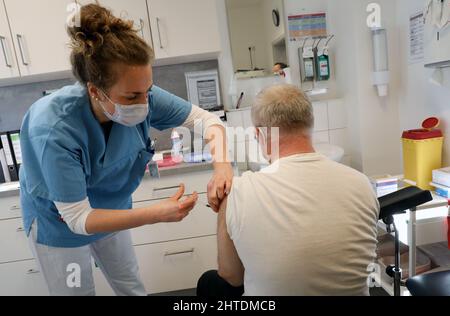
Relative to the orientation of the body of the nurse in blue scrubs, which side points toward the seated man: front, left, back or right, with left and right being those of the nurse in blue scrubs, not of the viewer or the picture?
front

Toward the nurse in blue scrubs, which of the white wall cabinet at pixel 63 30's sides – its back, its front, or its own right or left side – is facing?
front

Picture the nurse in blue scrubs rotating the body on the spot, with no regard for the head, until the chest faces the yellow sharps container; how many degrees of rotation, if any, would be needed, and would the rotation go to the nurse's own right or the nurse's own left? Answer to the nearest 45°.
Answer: approximately 45° to the nurse's own left

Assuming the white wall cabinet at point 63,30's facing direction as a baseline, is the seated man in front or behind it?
in front

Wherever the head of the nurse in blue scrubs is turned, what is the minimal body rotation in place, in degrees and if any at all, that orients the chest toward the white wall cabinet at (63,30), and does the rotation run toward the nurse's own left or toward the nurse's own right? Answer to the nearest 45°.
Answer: approximately 135° to the nurse's own left

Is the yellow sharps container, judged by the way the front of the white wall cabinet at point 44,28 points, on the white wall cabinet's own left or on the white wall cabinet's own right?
on the white wall cabinet's own left

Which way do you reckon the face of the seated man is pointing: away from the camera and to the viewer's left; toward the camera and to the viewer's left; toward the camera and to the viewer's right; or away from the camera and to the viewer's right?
away from the camera and to the viewer's left

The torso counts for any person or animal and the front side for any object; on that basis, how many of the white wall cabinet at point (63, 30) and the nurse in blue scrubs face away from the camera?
0

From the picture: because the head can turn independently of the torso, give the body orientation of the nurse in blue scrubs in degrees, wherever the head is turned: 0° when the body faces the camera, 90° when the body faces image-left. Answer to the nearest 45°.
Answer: approximately 315°

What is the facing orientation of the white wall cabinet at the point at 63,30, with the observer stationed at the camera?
facing the viewer

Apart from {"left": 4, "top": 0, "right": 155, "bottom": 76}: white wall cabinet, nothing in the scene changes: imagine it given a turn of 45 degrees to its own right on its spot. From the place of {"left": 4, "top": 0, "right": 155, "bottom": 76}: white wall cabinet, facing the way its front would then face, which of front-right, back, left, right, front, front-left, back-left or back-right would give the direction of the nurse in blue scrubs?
front-left

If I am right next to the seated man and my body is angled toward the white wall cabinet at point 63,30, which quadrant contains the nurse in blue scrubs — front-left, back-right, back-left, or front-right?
front-left

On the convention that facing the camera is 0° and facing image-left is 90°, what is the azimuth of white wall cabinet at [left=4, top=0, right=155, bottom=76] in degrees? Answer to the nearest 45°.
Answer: approximately 0°
